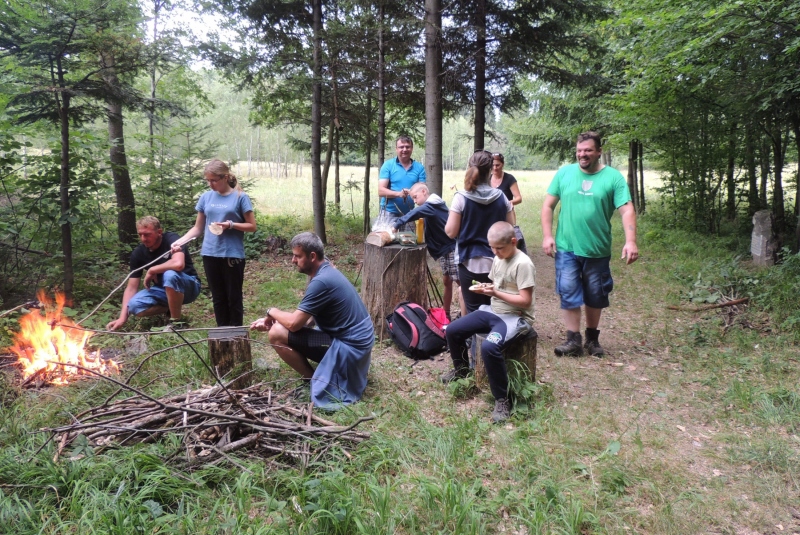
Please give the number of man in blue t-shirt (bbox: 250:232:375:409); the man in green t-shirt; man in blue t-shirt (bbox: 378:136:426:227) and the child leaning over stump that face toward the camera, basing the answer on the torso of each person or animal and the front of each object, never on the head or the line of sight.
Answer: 2

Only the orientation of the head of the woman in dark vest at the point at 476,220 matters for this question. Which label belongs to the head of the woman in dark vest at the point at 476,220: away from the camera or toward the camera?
away from the camera

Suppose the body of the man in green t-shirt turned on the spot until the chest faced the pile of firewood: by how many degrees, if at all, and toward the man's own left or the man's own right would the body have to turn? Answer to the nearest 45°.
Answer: approximately 45° to the man's own right

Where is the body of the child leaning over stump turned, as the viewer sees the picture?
to the viewer's left

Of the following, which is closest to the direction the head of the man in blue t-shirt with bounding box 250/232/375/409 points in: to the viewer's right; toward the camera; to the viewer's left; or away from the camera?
to the viewer's left

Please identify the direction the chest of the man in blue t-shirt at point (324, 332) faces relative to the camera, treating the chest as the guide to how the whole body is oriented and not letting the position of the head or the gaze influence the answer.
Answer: to the viewer's left

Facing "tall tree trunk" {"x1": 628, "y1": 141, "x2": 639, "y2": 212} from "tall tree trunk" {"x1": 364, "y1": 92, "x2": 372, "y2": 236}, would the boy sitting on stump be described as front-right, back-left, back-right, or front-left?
back-right

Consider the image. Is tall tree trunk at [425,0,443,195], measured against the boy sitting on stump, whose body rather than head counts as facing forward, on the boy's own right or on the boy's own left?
on the boy's own right

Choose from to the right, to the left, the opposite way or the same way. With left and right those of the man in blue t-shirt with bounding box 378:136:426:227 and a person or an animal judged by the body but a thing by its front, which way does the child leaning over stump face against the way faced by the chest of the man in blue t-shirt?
to the right

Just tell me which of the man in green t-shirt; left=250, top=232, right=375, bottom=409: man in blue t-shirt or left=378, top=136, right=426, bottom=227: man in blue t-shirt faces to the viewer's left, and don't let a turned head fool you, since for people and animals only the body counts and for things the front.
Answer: left=250, top=232, right=375, bottom=409: man in blue t-shirt
